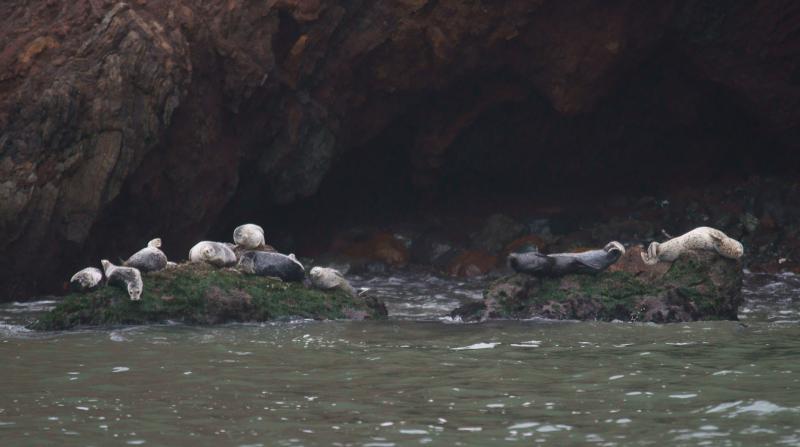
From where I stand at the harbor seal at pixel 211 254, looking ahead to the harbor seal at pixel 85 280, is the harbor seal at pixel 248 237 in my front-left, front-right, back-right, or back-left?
back-right

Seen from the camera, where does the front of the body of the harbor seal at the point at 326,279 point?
to the viewer's left

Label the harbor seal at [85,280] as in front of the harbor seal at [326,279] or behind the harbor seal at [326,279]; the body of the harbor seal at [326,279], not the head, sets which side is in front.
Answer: in front

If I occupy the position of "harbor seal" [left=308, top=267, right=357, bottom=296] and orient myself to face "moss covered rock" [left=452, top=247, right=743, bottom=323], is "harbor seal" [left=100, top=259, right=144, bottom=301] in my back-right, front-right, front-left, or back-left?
back-right

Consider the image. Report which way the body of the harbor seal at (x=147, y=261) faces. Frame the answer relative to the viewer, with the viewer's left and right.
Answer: facing to the right of the viewer
